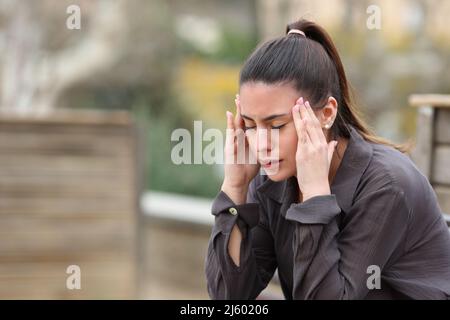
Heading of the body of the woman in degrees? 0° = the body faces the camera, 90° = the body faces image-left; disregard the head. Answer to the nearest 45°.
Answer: approximately 45°

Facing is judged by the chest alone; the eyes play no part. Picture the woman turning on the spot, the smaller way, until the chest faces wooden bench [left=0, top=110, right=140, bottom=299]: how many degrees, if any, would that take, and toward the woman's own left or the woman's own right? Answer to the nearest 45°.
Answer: approximately 90° to the woman's own right
